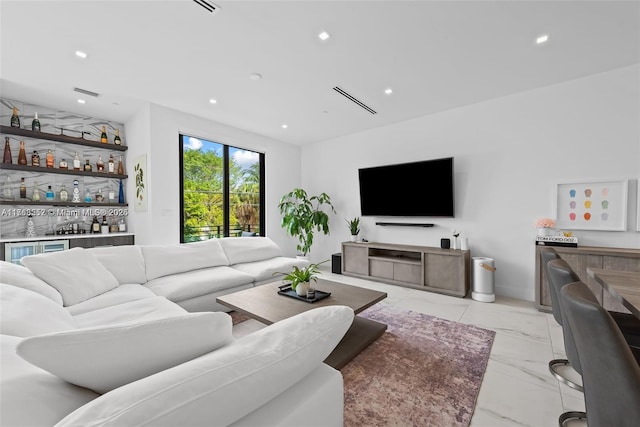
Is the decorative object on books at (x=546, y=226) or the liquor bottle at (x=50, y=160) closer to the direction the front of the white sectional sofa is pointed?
the decorative object on books

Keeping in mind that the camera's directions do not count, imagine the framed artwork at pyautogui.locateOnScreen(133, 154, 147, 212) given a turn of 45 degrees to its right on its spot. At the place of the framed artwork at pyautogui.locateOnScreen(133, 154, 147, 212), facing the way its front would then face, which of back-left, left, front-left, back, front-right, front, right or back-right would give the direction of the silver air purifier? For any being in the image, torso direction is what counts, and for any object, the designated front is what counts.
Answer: back

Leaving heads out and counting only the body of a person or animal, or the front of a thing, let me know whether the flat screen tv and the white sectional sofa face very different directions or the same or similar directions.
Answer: very different directions

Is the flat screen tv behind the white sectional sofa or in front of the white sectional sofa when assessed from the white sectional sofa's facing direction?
in front
